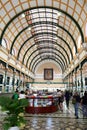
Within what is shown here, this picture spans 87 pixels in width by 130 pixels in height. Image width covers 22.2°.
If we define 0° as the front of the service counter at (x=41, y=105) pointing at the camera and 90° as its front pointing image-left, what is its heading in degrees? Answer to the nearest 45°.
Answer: approximately 0°

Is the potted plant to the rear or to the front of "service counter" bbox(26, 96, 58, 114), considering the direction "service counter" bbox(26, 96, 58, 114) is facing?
to the front
